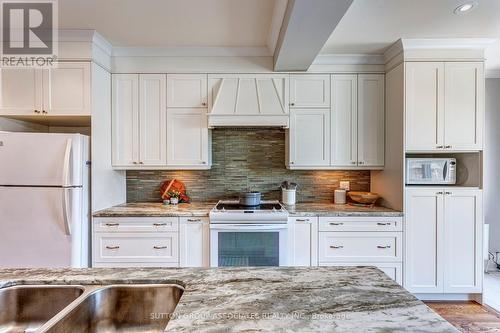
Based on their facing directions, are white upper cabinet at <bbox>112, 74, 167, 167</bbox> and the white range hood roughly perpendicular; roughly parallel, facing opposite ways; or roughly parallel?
roughly parallel

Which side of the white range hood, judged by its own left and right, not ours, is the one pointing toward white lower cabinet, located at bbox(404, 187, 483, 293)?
left

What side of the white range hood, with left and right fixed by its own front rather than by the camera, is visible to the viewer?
front

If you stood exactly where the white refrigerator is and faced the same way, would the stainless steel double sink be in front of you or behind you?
in front

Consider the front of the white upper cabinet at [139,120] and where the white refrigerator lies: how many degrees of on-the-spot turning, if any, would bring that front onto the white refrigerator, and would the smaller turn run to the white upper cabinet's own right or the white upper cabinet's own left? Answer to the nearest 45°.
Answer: approximately 45° to the white upper cabinet's own right

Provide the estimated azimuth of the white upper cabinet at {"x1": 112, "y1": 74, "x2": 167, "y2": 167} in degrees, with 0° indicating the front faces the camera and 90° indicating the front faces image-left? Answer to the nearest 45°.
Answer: approximately 0°

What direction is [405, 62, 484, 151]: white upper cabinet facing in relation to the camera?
toward the camera

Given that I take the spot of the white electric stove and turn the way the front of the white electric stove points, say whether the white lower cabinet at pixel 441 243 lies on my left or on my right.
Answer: on my left

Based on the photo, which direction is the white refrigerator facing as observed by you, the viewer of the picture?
facing the viewer

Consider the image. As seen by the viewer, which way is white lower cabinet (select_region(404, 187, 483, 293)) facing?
toward the camera

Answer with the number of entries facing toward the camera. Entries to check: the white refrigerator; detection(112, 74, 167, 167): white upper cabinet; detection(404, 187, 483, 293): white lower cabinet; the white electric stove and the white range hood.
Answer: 5
